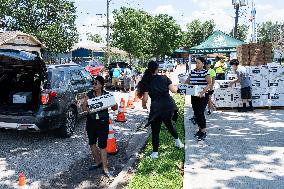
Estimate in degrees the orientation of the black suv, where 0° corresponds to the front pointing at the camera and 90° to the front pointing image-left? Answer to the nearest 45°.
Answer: approximately 225°

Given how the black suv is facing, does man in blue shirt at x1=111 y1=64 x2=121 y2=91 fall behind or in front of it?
in front

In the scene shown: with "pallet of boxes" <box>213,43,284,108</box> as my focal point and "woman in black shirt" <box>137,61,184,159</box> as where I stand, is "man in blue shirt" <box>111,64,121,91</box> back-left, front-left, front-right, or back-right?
front-left

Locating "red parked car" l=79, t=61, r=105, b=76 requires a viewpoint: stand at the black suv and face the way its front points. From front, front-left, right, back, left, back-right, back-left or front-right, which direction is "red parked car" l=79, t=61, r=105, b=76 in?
front-left

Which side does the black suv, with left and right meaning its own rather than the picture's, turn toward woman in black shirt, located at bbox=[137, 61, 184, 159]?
right

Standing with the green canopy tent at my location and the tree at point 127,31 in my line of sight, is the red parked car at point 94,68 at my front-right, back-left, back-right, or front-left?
front-left

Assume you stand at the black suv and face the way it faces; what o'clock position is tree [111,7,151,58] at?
The tree is roughly at 11 o'clock from the black suv.

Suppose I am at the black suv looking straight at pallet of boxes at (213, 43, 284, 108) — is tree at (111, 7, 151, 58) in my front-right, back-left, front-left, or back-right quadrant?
front-left

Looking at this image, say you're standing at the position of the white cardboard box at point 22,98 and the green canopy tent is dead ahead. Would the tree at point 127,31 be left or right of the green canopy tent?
left

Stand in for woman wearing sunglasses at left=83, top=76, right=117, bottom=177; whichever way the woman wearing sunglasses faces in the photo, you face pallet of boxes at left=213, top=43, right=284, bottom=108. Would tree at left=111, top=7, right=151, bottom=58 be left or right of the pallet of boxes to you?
left

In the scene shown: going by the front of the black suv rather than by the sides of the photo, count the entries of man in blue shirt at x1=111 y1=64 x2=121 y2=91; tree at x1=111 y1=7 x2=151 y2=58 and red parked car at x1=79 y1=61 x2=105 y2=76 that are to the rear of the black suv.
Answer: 0

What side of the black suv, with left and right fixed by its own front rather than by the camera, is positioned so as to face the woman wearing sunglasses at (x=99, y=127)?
right

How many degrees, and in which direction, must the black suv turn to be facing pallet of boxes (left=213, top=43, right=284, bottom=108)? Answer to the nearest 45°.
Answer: approximately 45° to its right

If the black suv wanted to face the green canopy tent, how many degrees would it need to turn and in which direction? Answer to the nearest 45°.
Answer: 0° — it already faces it

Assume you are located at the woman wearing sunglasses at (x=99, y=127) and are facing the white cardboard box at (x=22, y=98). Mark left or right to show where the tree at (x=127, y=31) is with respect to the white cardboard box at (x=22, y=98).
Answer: right
